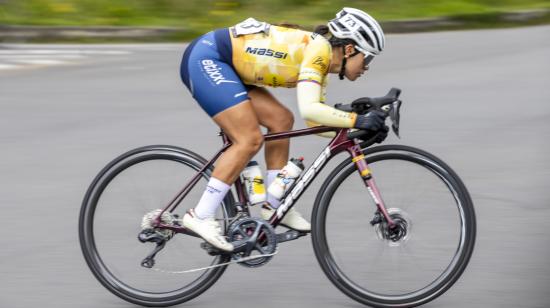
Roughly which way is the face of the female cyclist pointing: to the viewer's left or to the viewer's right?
to the viewer's right

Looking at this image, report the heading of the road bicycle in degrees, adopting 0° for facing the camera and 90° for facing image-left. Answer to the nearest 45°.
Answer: approximately 270°

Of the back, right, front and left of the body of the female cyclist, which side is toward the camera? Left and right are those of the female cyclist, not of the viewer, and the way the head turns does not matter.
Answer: right
